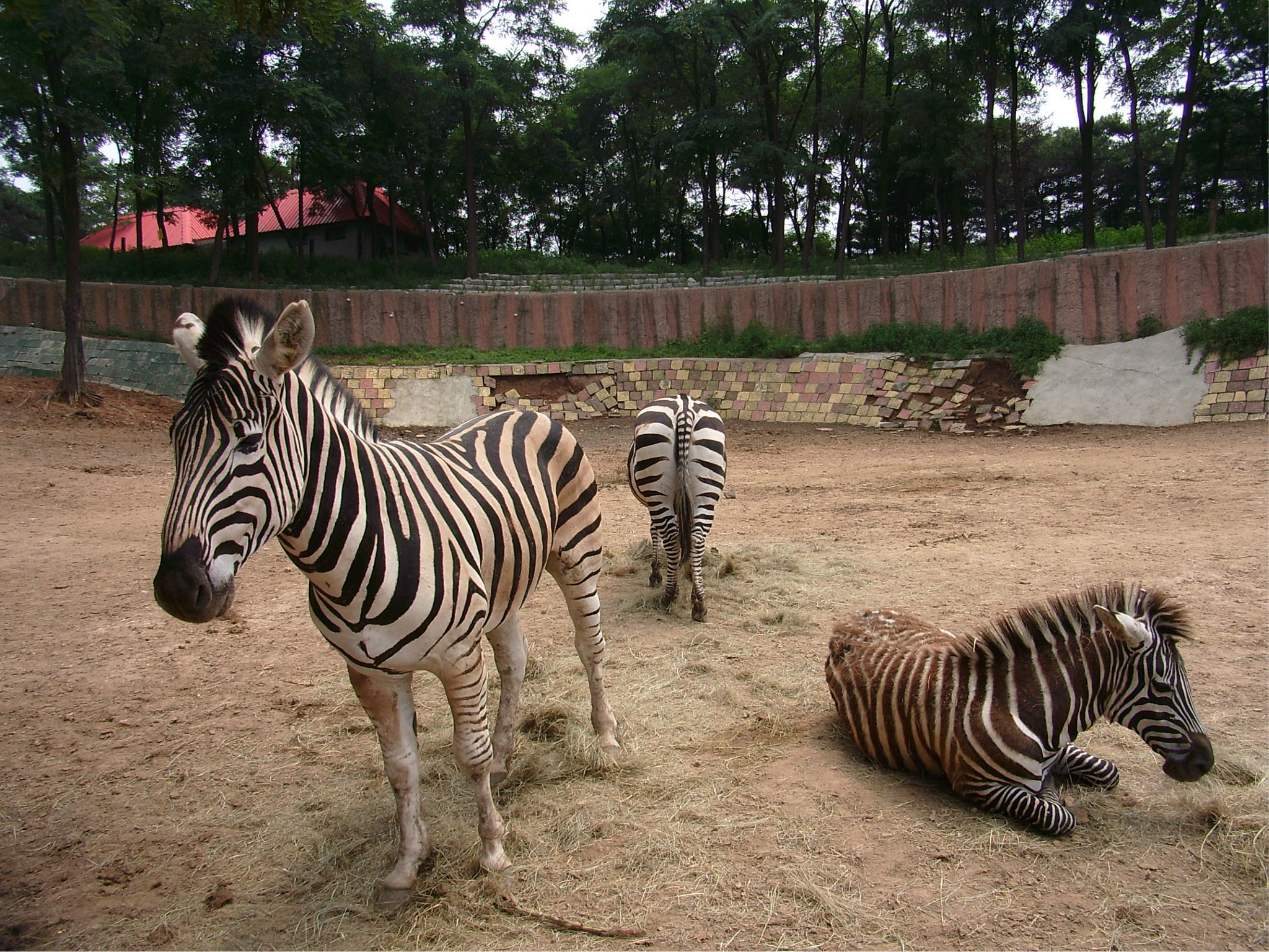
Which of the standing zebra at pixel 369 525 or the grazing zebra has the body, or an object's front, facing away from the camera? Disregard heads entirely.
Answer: the grazing zebra

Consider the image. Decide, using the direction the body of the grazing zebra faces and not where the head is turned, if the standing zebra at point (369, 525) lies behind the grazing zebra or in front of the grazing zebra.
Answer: behind

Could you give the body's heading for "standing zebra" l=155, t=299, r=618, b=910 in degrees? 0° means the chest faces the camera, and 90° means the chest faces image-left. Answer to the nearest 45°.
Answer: approximately 45°

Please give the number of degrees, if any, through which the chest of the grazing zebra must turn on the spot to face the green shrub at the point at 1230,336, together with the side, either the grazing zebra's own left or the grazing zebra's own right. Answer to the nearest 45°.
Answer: approximately 45° to the grazing zebra's own right

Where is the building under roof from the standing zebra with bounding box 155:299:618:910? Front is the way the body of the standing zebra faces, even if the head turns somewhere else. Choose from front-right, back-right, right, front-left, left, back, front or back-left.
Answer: back-right

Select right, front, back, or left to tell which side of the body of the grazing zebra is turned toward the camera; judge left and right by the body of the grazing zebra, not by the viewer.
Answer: back

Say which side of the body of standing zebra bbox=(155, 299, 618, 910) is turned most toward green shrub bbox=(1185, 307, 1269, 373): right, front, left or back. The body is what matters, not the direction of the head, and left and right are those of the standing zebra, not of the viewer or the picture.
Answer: back

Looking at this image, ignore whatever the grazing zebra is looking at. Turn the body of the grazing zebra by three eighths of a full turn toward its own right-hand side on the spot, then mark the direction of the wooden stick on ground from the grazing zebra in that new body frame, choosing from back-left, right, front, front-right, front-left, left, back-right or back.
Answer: front-right

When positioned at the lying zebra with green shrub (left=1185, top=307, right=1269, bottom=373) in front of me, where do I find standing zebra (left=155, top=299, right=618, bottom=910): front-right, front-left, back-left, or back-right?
back-left

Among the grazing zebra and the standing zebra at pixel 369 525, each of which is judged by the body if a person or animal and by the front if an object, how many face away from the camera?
1
